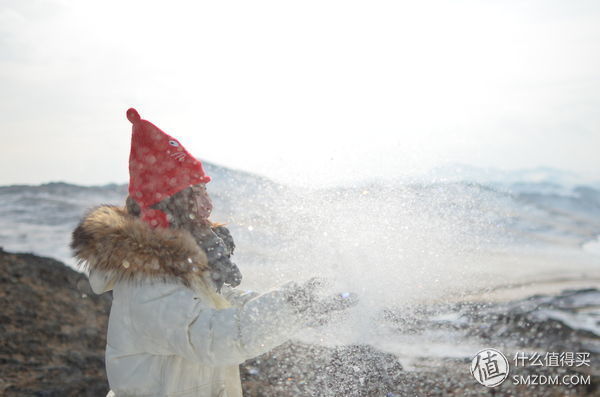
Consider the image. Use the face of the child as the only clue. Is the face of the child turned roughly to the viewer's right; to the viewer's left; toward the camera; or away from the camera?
to the viewer's right

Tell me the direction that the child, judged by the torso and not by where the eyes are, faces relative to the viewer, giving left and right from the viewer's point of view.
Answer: facing to the right of the viewer
